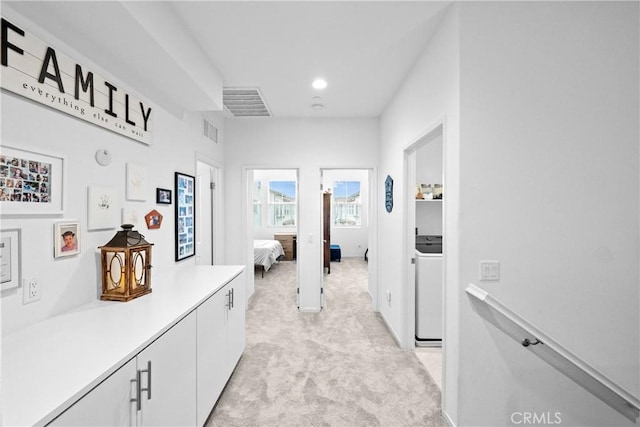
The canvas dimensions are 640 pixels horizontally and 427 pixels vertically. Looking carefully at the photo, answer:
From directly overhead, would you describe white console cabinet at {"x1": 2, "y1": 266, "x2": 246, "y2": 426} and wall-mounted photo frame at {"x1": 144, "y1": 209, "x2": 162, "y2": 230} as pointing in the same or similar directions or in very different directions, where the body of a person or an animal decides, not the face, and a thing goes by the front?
same or similar directions

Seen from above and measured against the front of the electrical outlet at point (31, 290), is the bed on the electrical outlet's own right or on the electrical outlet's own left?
on the electrical outlet's own left

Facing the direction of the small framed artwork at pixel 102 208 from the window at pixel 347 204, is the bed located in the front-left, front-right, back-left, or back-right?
front-right

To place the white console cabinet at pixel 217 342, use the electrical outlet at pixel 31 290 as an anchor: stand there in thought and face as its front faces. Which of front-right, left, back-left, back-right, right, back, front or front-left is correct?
front-left

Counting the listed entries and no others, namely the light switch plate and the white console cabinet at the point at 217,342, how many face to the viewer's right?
1

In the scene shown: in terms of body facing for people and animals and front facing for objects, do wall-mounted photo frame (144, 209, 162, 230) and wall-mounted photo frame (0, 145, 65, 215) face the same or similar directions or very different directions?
same or similar directions

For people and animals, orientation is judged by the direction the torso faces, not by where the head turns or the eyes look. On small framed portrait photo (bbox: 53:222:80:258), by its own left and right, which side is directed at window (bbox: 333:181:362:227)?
left

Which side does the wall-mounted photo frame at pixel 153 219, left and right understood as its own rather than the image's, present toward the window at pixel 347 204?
left

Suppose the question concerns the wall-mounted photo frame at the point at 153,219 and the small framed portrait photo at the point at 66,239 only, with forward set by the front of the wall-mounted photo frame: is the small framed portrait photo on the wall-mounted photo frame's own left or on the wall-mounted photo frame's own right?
on the wall-mounted photo frame's own right

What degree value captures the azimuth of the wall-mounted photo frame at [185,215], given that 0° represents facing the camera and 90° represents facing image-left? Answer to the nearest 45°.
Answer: approximately 315°

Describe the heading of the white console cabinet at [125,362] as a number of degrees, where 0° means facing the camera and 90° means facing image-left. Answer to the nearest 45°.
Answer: approximately 315°

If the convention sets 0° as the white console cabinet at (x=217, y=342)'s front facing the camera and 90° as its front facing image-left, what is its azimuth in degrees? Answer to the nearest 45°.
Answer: approximately 270°

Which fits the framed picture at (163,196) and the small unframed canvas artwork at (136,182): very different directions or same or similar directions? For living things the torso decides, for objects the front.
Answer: same or similar directions
